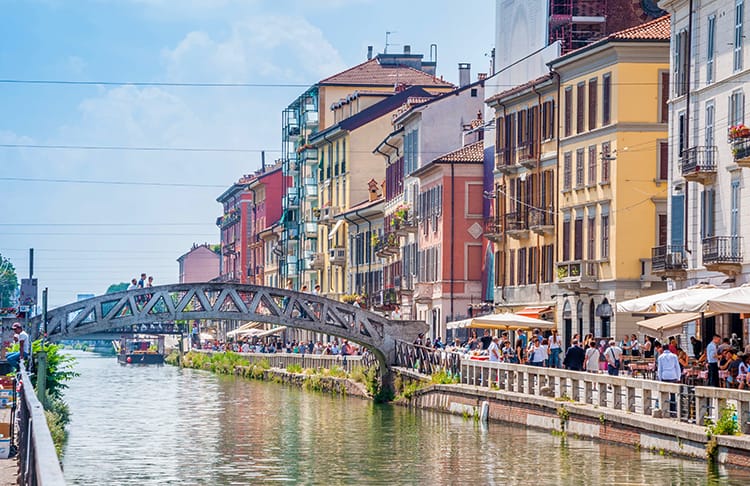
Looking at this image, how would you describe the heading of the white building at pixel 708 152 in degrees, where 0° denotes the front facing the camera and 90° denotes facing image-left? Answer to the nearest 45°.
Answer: approximately 45°

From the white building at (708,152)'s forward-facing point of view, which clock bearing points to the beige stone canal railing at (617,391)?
The beige stone canal railing is roughly at 11 o'clock from the white building.

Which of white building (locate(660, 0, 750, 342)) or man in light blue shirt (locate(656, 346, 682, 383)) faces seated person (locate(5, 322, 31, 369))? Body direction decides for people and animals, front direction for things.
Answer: the white building

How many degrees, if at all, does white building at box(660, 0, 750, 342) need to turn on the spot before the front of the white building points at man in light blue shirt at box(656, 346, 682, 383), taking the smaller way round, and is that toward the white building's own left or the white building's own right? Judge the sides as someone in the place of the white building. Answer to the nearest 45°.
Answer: approximately 45° to the white building's own left
